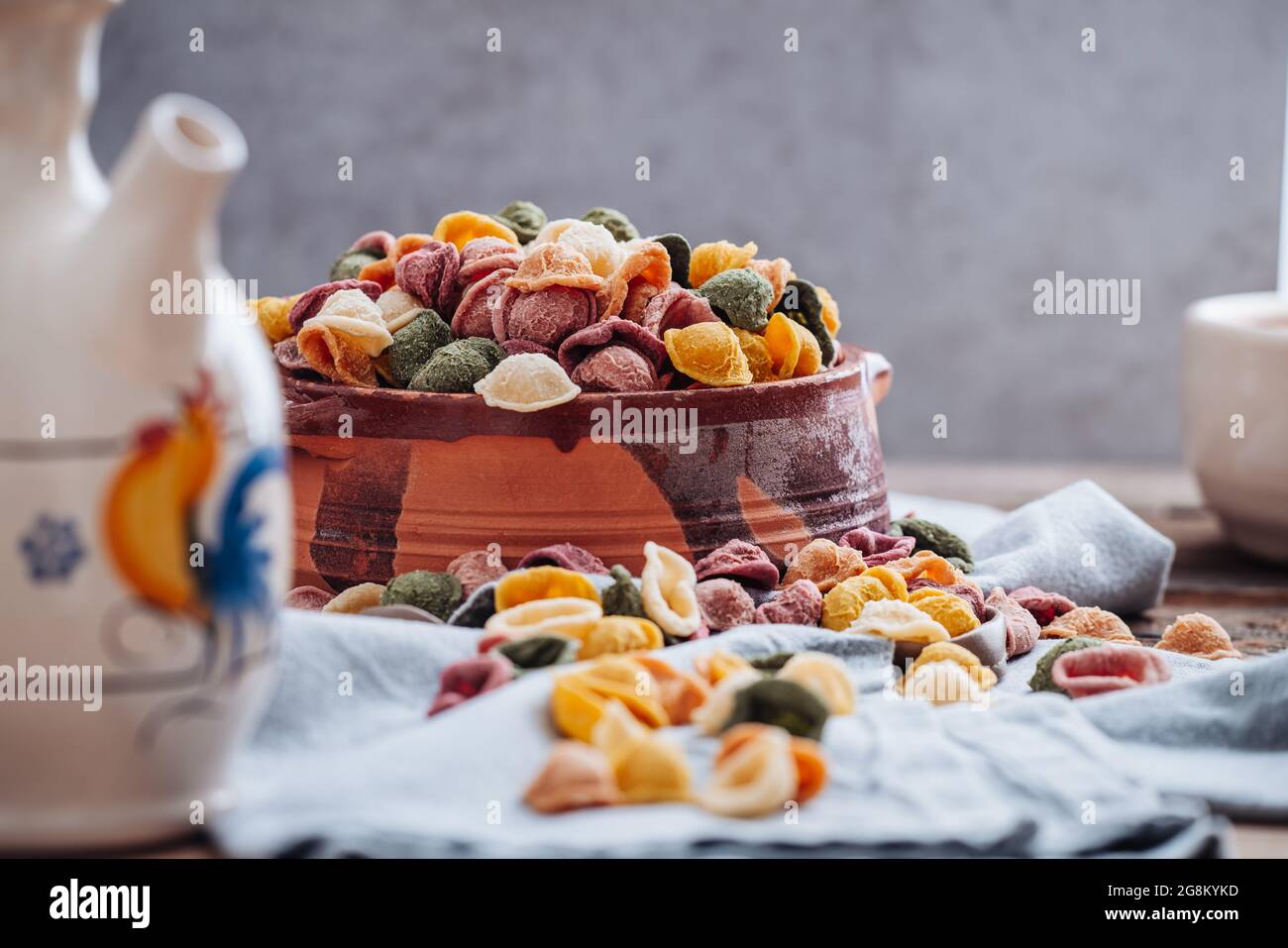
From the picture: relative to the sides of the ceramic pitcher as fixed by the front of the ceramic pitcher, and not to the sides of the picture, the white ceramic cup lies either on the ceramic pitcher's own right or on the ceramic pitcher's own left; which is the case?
on the ceramic pitcher's own left

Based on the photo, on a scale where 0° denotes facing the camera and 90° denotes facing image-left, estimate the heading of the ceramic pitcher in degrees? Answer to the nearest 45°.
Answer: approximately 315°

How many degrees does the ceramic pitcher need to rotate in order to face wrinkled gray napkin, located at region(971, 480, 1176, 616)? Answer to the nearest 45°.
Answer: approximately 90° to its left
